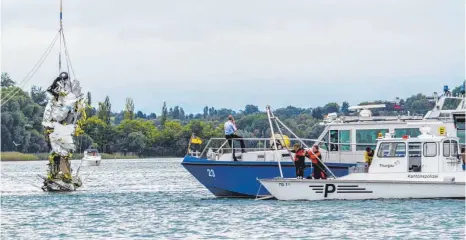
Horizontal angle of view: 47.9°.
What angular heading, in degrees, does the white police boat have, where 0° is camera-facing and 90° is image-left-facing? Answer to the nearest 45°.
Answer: approximately 90°
